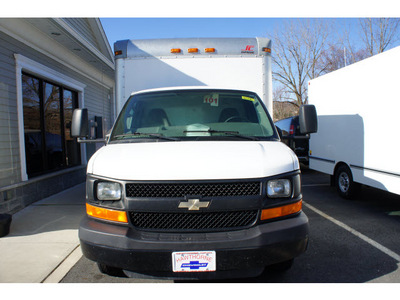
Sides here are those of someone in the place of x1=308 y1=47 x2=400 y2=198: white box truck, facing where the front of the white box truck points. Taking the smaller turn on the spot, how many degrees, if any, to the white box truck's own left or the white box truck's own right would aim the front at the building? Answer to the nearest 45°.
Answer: approximately 135° to the white box truck's own right

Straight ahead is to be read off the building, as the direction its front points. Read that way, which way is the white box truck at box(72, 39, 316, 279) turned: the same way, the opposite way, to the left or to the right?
to the right

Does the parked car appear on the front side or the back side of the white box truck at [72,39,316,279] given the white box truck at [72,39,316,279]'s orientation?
on the back side

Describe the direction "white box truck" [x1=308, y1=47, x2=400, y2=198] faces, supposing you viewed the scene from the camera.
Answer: facing the viewer and to the right of the viewer

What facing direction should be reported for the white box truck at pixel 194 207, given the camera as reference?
facing the viewer

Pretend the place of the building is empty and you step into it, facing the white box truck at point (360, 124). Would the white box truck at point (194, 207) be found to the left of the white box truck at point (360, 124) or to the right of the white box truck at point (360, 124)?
right

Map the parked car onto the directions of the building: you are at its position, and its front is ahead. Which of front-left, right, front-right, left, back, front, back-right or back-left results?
front-left

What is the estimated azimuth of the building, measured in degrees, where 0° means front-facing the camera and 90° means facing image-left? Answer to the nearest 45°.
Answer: approximately 315°

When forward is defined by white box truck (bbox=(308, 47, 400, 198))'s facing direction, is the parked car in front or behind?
behind

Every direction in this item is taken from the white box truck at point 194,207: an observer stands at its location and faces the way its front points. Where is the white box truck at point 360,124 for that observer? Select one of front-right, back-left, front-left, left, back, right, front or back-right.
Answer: back-left
